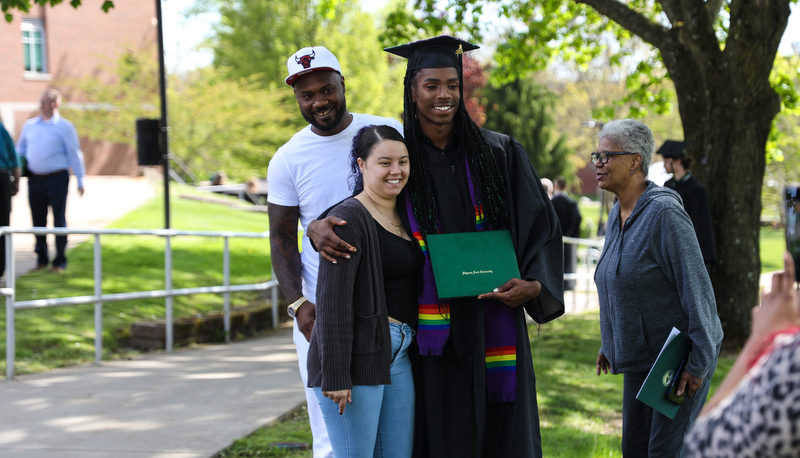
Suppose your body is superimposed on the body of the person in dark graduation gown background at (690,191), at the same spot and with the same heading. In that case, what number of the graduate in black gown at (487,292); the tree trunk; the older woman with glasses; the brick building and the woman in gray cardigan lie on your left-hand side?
3

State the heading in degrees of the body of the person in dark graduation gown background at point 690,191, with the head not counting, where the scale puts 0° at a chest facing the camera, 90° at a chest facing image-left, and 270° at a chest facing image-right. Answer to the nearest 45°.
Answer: approximately 90°

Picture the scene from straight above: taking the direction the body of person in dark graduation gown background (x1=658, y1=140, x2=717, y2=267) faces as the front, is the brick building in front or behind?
in front

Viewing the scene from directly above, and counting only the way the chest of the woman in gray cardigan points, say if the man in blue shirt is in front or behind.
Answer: behind

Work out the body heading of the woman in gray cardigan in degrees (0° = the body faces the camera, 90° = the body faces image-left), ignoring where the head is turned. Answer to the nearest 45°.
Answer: approximately 315°

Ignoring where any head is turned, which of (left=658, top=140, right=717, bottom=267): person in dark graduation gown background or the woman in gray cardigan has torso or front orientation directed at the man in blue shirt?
the person in dark graduation gown background

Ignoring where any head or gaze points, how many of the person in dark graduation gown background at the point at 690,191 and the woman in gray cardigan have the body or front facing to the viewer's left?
1

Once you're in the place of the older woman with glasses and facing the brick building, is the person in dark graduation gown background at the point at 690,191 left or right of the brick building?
right

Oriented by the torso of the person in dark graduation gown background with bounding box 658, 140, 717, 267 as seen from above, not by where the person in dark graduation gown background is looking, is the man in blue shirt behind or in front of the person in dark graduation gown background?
in front

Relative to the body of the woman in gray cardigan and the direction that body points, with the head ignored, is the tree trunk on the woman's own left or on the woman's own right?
on the woman's own left

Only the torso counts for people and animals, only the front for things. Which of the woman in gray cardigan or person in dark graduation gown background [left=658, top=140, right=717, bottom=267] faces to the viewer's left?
the person in dark graduation gown background

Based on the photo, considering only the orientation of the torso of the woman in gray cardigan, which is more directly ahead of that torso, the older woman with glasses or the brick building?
the older woman with glasses

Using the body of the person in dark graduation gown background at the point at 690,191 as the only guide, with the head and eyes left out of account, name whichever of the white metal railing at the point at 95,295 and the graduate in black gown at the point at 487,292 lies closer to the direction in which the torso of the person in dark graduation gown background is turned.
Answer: the white metal railing

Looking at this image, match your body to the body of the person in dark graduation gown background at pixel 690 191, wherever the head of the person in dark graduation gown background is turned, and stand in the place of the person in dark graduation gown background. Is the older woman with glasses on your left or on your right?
on your left

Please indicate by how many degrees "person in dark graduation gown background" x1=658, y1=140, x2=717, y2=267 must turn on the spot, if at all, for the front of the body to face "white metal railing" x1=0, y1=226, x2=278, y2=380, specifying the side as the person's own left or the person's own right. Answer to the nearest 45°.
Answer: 0° — they already face it
